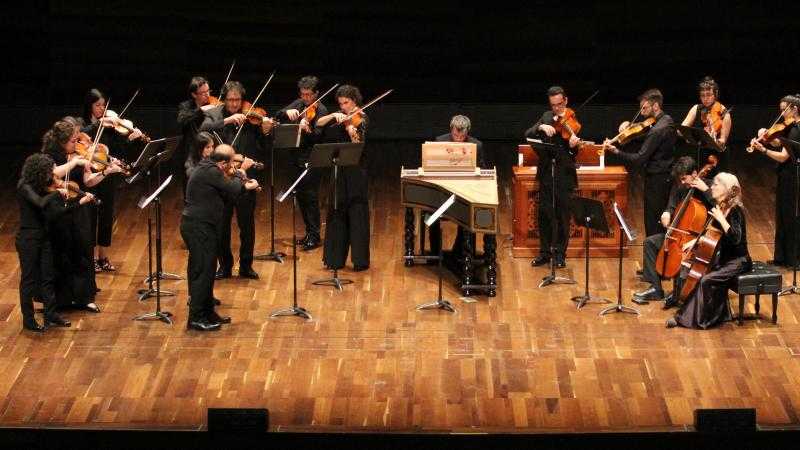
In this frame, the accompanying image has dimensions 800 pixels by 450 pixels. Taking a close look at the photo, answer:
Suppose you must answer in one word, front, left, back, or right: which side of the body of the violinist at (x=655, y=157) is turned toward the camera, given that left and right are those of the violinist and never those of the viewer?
left

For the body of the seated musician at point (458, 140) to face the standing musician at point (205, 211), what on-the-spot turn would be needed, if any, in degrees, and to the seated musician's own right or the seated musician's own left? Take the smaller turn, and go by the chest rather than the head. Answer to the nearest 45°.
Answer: approximately 45° to the seated musician's own right

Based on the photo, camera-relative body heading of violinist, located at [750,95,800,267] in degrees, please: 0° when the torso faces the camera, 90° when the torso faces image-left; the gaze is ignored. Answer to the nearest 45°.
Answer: approximately 90°

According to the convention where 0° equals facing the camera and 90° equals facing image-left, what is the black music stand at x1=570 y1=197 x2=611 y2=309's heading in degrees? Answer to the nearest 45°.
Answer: approximately 225°

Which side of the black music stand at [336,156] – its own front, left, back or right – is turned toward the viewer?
back

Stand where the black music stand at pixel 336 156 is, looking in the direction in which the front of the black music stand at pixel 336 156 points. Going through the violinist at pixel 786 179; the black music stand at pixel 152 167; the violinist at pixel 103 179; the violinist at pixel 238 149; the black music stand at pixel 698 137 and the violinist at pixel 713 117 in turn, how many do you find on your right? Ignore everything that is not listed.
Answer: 3

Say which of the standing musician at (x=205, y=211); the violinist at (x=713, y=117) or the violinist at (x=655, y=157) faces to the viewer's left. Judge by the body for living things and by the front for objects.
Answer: the violinist at (x=655, y=157)

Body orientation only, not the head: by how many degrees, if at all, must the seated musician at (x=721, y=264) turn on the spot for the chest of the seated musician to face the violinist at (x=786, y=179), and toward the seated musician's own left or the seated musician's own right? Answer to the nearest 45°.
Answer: approximately 90° to the seated musician's own right

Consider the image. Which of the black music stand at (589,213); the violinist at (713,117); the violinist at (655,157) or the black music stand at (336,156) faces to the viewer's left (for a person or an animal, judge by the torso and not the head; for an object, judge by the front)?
the violinist at (655,157)

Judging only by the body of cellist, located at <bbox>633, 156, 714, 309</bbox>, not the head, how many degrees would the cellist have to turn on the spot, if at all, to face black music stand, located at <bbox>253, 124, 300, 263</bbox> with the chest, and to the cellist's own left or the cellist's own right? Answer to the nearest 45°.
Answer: approximately 45° to the cellist's own right

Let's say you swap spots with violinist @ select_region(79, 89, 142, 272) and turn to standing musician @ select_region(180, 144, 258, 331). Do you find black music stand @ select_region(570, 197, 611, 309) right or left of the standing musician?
left
